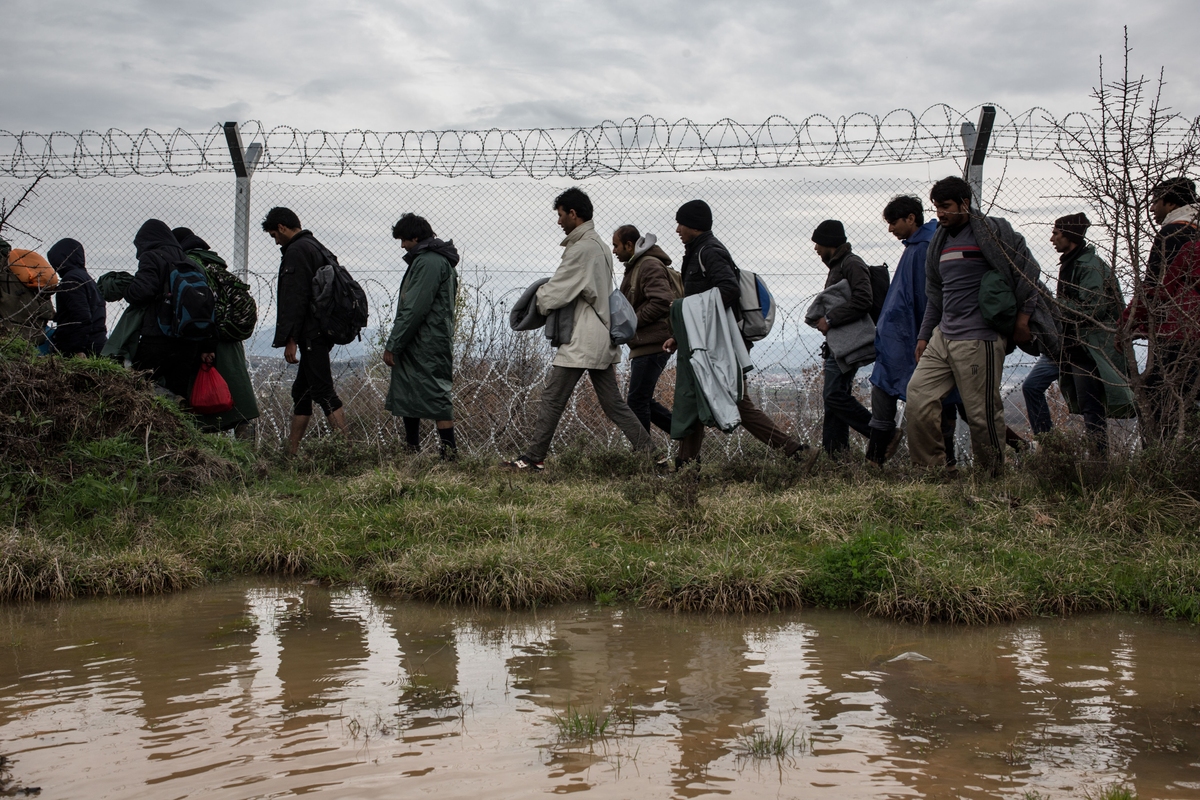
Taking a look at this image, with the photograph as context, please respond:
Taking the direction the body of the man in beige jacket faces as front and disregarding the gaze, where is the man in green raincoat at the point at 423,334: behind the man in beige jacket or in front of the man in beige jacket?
in front

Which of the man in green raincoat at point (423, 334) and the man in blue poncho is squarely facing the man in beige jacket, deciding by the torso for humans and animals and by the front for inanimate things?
the man in blue poncho

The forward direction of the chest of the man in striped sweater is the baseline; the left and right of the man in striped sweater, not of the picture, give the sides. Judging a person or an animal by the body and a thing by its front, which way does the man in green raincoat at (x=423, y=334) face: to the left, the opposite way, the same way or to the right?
the same way

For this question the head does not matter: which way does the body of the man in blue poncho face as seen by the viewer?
to the viewer's left

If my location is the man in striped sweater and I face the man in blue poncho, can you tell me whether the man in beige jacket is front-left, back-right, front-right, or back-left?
front-left

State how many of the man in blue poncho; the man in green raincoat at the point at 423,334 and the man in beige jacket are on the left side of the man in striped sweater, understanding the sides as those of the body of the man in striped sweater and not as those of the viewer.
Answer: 0

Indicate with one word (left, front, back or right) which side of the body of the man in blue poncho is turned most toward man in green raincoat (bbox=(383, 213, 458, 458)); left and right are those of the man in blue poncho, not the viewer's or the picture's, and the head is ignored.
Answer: front

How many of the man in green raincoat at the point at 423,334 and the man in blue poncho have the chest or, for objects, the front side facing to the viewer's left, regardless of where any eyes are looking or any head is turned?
2

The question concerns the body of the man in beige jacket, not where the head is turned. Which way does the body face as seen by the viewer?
to the viewer's left

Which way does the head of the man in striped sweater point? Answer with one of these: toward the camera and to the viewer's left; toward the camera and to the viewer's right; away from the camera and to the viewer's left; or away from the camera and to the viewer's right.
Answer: toward the camera and to the viewer's left

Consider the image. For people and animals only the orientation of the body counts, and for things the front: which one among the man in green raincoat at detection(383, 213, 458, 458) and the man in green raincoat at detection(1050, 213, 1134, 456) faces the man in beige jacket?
the man in green raincoat at detection(1050, 213, 1134, 456)

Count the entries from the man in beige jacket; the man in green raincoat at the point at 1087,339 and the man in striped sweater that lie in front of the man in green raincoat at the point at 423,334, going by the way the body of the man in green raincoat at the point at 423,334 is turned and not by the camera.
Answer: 0

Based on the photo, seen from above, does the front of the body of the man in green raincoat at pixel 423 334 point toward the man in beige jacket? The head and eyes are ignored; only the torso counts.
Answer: no

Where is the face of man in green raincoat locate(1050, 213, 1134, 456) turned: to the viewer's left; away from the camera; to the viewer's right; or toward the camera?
to the viewer's left

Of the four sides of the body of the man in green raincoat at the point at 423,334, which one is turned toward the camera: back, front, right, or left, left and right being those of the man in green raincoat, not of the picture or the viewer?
left

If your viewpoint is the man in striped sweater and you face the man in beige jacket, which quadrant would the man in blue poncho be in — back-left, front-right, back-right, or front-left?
front-right

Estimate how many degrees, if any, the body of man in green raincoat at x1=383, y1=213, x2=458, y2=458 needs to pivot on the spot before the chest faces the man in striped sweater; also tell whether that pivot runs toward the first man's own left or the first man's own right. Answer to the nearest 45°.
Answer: approximately 135° to the first man's own left

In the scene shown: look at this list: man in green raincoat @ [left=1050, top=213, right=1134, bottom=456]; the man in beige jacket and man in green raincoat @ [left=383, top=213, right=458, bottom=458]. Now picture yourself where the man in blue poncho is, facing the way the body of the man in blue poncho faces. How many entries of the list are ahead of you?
2

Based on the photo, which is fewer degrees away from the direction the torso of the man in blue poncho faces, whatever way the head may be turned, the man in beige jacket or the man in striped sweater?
the man in beige jacket

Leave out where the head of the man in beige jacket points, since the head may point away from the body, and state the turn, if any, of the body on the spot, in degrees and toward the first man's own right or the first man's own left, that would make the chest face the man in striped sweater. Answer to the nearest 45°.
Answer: approximately 135° to the first man's own left

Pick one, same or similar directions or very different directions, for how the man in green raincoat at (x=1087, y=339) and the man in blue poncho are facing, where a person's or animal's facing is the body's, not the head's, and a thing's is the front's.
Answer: same or similar directions

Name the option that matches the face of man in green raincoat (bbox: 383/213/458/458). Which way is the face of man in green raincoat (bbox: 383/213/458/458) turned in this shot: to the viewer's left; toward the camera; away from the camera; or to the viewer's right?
to the viewer's left
